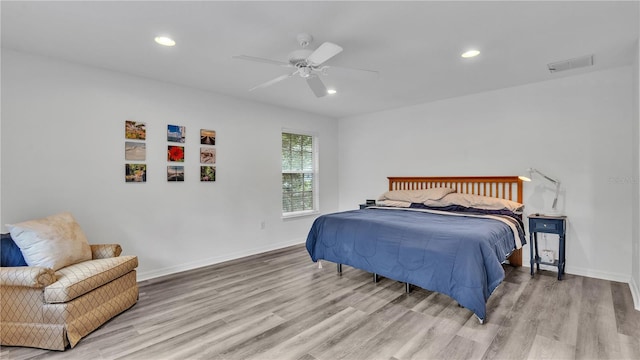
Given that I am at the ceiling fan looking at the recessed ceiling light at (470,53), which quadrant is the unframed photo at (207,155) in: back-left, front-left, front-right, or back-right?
back-left

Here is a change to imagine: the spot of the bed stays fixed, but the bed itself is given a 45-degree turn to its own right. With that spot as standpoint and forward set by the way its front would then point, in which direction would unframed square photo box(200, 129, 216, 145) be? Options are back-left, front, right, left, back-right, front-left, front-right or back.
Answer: front

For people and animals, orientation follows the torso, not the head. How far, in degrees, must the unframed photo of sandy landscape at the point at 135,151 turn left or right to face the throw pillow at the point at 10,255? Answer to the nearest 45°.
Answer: approximately 45° to its right

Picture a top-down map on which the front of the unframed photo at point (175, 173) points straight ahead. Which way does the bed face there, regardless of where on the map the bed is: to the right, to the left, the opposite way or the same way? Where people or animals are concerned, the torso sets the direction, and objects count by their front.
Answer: to the right

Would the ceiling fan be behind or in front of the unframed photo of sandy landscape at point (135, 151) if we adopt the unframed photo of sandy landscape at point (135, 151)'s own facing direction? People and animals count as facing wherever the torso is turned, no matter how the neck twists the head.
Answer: in front

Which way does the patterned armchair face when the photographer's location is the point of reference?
facing the viewer and to the right of the viewer

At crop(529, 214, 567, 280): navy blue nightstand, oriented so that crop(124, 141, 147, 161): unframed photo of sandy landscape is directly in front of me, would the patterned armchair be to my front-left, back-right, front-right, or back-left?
front-left

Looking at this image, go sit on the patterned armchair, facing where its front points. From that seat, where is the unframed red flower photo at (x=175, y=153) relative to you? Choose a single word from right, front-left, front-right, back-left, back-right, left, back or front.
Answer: left

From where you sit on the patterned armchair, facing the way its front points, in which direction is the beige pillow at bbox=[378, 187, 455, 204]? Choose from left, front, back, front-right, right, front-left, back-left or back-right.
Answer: front-left

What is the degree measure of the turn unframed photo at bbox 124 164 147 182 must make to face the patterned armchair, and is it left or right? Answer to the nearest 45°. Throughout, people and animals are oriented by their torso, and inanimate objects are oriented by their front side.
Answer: approximately 45° to its right
